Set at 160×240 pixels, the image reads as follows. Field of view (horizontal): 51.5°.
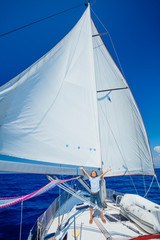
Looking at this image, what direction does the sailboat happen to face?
away from the camera
